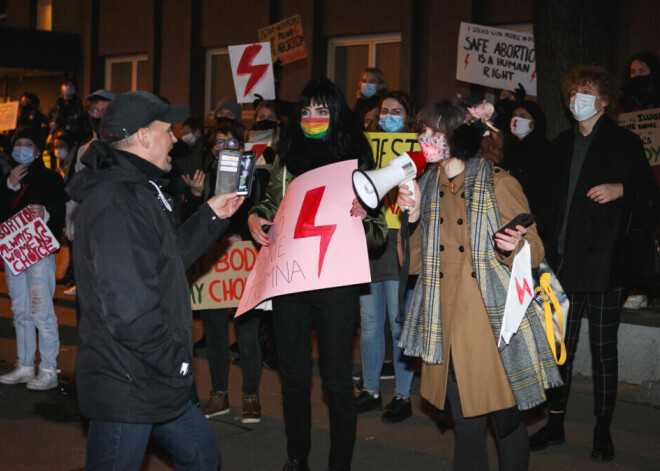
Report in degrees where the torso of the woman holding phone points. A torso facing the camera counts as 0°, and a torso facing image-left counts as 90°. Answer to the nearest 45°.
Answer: approximately 45°

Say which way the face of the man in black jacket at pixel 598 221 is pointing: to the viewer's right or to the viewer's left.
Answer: to the viewer's left

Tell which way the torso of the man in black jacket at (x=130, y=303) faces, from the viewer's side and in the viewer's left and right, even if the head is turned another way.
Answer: facing to the right of the viewer

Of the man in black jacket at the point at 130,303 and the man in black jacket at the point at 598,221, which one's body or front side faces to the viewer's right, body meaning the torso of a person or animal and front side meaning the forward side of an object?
the man in black jacket at the point at 130,303

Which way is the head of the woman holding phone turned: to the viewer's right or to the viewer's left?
to the viewer's left

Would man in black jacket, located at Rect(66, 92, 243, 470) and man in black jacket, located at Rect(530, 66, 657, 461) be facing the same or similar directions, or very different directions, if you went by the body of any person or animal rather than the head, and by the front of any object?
very different directions
